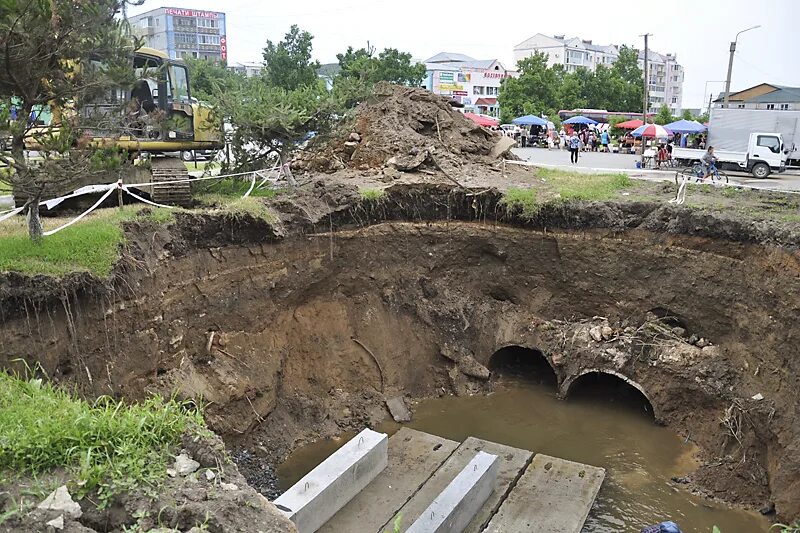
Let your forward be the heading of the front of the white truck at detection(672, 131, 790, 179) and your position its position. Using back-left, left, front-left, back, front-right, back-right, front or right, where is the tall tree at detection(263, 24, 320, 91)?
back

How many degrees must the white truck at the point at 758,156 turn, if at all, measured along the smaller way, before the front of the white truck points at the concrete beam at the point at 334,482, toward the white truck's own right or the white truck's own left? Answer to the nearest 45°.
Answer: approximately 90° to the white truck's own right

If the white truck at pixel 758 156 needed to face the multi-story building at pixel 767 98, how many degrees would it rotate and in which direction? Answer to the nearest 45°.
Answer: approximately 90° to its left

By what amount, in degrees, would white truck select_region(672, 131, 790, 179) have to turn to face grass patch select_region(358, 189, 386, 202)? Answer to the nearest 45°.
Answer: approximately 135° to its right

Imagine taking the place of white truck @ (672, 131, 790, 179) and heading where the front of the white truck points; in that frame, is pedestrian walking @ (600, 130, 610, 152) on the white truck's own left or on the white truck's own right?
on the white truck's own left

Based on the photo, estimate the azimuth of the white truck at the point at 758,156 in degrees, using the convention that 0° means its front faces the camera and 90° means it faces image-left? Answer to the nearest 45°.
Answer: approximately 270°

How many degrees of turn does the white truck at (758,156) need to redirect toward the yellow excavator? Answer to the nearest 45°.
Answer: approximately 135° to its right

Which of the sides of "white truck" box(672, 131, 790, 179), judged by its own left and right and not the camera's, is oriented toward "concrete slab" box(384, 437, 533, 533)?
right
